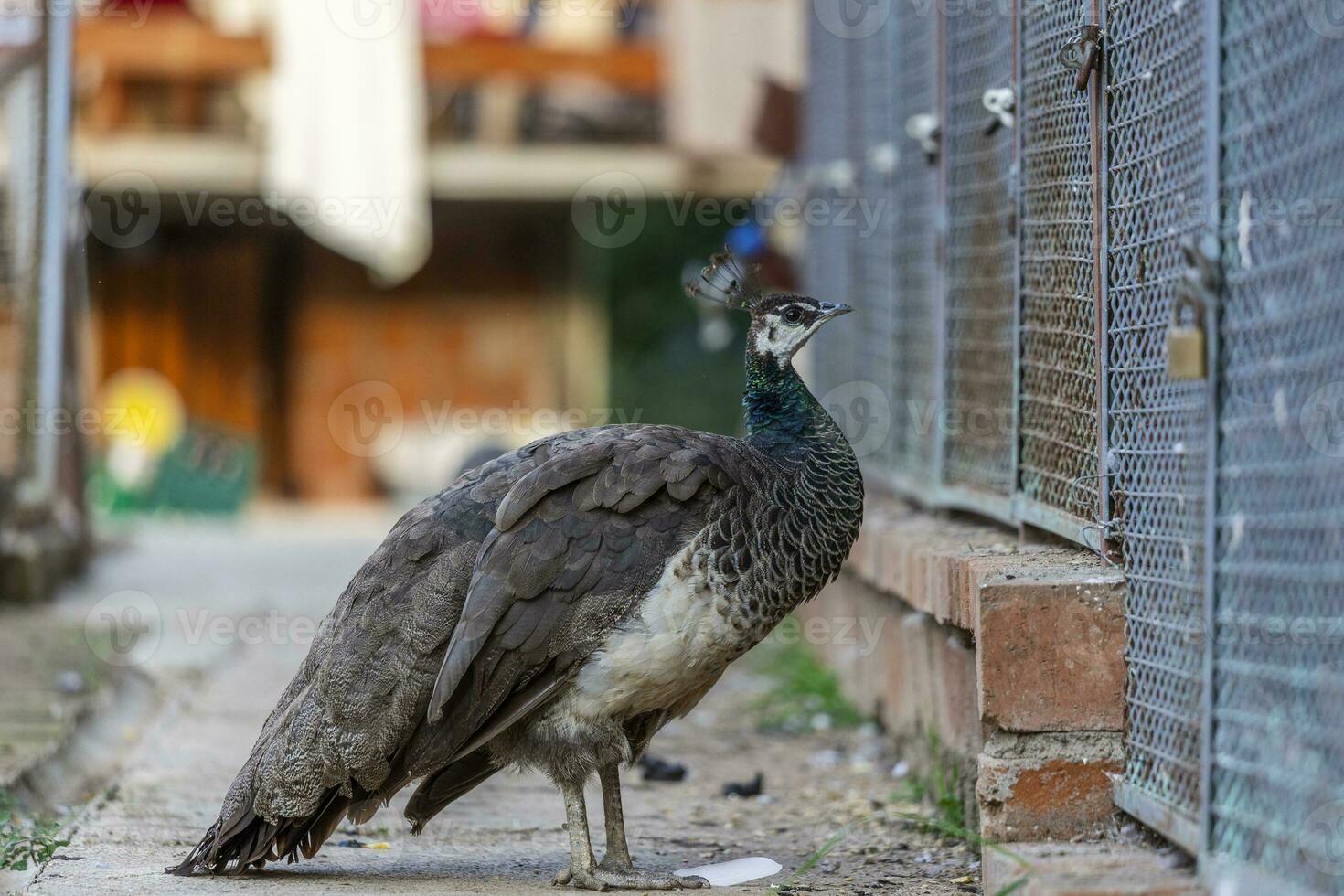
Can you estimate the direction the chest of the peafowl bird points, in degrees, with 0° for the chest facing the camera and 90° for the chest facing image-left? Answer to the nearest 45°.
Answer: approximately 270°

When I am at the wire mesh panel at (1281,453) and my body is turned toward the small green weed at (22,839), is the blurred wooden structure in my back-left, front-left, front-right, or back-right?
front-right

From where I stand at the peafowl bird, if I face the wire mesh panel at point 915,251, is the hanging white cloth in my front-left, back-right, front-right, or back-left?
front-left

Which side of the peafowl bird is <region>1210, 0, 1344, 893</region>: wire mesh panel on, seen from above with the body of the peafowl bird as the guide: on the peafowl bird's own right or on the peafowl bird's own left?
on the peafowl bird's own right

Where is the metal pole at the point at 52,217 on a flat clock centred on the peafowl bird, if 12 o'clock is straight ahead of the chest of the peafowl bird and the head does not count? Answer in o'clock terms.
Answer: The metal pole is roughly at 8 o'clock from the peafowl bird.

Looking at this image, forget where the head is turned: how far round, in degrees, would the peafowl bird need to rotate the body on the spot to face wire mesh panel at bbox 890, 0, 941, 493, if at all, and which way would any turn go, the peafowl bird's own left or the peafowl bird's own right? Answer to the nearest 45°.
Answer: approximately 45° to the peafowl bird's own left

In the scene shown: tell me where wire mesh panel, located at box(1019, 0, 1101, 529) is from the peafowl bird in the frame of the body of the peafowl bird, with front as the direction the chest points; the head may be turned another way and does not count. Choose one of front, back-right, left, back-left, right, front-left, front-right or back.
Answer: front

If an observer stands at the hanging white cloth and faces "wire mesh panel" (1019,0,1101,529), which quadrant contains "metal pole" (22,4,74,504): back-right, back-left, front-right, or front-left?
front-right

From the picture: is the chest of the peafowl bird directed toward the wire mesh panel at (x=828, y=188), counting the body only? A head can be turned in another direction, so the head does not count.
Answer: no

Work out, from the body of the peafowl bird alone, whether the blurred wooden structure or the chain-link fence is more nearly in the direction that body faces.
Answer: the chain-link fence

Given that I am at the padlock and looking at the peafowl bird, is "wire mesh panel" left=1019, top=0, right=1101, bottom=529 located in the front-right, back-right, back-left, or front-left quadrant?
front-right

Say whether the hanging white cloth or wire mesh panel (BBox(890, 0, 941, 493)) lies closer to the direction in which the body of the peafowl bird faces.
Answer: the wire mesh panel

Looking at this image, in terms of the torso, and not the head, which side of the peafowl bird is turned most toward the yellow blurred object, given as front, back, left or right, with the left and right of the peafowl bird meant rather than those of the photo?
left

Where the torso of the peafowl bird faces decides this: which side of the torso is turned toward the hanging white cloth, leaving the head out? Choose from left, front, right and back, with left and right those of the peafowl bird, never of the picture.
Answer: left
